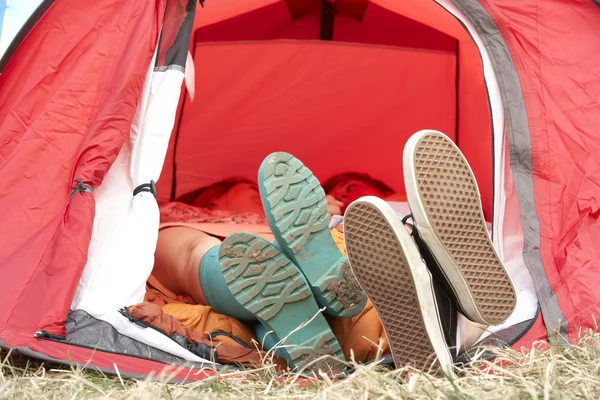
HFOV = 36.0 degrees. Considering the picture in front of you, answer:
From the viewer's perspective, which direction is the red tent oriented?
toward the camera
